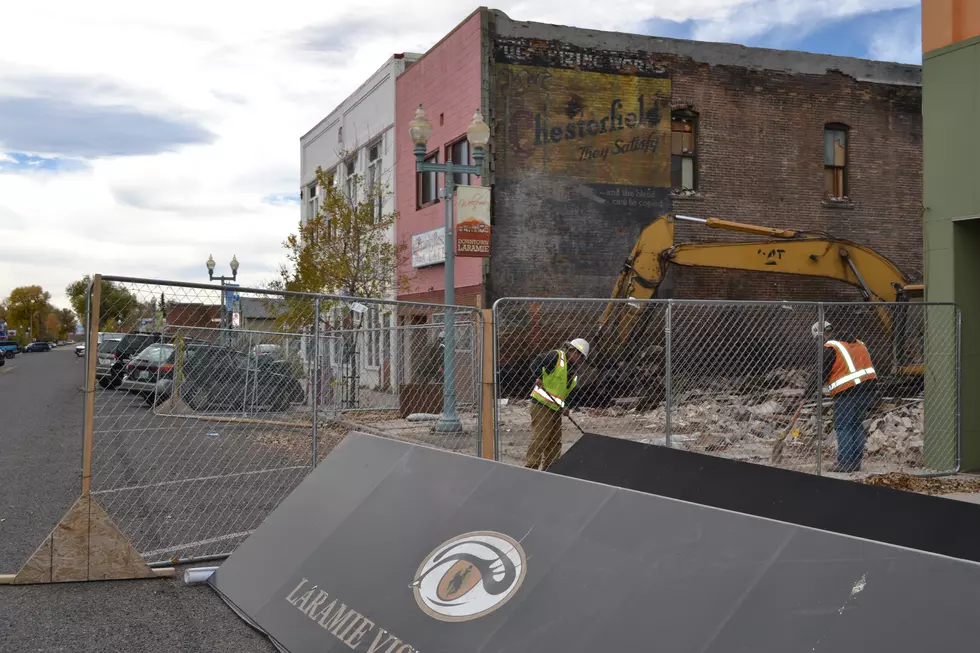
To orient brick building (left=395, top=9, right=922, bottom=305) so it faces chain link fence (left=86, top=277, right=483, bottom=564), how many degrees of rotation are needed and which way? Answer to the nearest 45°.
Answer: approximately 45° to its left

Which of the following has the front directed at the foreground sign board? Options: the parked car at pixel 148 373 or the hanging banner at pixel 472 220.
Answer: the hanging banner

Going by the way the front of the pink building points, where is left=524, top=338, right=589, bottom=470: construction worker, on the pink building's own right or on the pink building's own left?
on the pink building's own left

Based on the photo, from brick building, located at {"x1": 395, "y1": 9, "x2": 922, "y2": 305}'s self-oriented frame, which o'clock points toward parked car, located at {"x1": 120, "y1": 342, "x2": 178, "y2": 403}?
The parked car is roughly at 11 o'clock from the brick building.

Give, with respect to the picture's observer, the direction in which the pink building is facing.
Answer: facing the viewer and to the left of the viewer

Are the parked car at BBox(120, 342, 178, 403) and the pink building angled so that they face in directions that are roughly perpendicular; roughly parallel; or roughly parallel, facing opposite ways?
roughly parallel, facing opposite ways

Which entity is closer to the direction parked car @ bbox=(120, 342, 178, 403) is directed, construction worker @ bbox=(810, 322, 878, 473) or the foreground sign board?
the construction worker

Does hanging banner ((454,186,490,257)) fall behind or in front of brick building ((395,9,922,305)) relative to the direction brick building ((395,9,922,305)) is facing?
in front

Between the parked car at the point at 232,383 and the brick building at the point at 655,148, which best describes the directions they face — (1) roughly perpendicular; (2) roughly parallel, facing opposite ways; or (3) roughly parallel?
roughly parallel, facing opposite ways

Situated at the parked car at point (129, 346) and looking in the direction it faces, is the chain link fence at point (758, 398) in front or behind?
in front

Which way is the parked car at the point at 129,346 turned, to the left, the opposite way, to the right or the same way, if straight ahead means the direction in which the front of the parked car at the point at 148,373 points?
the same way

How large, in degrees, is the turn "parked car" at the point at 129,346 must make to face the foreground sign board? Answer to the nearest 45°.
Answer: approximately 135° to its right

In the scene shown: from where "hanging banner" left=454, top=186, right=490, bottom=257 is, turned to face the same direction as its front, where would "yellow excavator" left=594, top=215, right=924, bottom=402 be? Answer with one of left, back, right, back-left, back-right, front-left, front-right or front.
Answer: back-left

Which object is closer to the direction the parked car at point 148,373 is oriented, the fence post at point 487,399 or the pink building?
the pink building

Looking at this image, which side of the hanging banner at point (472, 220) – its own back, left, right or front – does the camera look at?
front

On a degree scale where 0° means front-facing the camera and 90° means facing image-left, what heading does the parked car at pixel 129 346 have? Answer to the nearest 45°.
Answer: approximately 225°

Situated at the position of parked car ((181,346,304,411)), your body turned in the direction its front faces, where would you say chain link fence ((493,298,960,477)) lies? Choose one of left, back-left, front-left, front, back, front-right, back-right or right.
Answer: front

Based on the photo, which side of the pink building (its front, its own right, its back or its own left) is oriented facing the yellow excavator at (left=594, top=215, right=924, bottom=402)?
left

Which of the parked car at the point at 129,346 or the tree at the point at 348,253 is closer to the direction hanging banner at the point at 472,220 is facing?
the parked car
